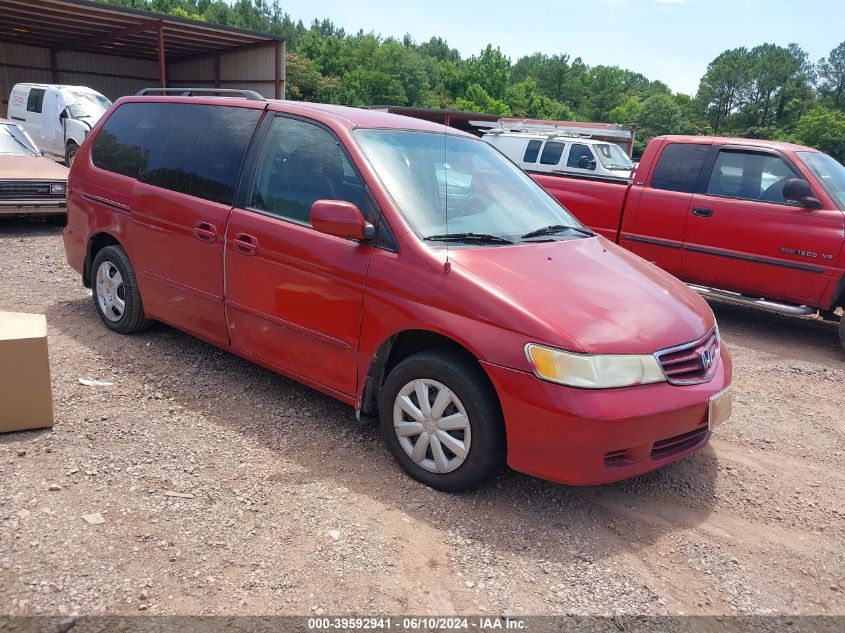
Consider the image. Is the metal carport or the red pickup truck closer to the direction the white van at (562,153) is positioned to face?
the red pickup truck

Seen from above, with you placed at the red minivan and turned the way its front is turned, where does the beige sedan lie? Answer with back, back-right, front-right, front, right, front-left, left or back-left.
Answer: back

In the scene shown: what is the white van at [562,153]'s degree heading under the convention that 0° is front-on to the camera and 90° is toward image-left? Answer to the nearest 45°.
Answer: approximately 315°

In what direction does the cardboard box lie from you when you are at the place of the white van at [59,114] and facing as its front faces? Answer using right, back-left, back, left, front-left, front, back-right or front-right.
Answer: front-right

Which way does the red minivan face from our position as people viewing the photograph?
facing the viewer and to the right of the viewer

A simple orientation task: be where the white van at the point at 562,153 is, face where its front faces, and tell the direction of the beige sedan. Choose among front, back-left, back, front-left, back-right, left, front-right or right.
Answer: right

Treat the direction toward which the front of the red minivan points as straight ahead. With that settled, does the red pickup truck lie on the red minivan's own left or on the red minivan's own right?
on the red minivan's own left

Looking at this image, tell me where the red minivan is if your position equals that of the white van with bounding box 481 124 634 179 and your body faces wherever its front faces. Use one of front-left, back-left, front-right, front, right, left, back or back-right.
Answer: front-right

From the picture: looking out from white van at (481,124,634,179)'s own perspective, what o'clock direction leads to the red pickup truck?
The red pickup truck is roughly at 1 o'clock from the white van.

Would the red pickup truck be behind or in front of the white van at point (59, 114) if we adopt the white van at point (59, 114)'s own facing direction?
in front

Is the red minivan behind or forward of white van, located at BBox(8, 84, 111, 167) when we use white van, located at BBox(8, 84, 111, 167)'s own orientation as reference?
forward
